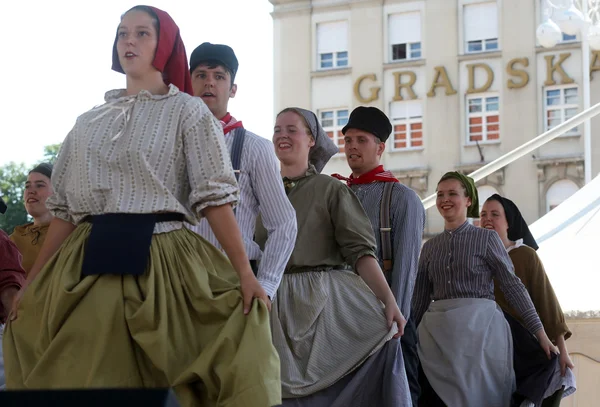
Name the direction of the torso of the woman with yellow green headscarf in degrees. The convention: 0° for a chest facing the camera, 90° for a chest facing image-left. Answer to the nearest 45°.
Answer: approximately 45°

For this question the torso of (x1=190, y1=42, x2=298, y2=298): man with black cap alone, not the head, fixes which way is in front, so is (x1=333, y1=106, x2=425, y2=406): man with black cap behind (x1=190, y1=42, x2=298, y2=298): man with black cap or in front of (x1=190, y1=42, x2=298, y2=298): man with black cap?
behind

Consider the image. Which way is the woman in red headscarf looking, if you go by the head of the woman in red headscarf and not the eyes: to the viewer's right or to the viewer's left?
to the viewer's left

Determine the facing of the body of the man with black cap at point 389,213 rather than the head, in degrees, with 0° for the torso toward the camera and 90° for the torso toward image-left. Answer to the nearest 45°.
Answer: approximately 45°

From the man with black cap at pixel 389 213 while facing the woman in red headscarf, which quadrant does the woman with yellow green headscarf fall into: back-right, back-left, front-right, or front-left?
back-left
